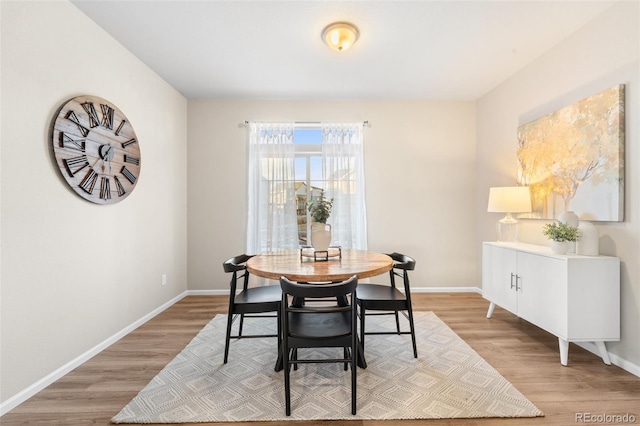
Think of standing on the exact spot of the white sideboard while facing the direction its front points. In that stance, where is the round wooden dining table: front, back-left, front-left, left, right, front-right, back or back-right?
front

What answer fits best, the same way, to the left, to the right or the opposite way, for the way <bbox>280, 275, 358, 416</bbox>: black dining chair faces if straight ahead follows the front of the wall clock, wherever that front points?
to the left

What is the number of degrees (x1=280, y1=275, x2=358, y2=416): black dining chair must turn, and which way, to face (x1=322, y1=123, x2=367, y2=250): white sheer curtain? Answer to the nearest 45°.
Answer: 0° — it already faces it

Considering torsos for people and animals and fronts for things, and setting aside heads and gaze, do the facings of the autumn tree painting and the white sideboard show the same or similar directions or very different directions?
same or similar directions

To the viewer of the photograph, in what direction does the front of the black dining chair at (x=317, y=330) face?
facing away from the viewer

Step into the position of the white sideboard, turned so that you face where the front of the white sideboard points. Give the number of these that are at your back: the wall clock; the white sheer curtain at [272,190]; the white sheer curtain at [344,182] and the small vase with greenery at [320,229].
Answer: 0

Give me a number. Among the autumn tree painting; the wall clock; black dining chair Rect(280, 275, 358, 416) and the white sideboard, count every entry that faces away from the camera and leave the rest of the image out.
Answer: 1

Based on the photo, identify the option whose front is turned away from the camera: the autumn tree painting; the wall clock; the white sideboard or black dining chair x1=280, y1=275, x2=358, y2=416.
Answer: the black dining chair

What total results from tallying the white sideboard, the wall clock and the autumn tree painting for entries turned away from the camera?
0

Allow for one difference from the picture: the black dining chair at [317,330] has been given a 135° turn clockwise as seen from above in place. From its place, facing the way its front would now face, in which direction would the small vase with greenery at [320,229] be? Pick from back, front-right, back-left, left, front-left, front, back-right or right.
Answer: back-left

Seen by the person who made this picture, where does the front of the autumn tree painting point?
facing the viewer and to the left of the viewer

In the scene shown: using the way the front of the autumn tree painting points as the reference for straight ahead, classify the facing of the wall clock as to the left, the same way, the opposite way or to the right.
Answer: the opposite way

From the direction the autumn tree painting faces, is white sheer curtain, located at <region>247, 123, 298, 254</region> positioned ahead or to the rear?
ahead

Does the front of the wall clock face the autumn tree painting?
yes

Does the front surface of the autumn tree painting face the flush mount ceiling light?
yes

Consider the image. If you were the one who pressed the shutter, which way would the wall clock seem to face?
facing the viewer and to the right of the viewer

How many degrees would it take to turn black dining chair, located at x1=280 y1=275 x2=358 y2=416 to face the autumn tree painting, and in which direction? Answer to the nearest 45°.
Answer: approximately 90° to its right

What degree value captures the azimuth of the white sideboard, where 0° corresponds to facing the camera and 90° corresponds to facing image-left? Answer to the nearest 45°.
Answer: approximately 45°

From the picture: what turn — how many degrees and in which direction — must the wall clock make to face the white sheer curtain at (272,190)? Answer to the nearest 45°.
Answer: approximately 45° to its left

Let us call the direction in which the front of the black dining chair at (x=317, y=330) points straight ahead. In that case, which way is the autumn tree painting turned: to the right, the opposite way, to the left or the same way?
to the left

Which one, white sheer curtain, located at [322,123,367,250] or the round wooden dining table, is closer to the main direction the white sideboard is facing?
the round wooden dining table

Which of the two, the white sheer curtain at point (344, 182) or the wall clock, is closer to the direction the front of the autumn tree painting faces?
the wall clock

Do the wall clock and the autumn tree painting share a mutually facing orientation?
yes
